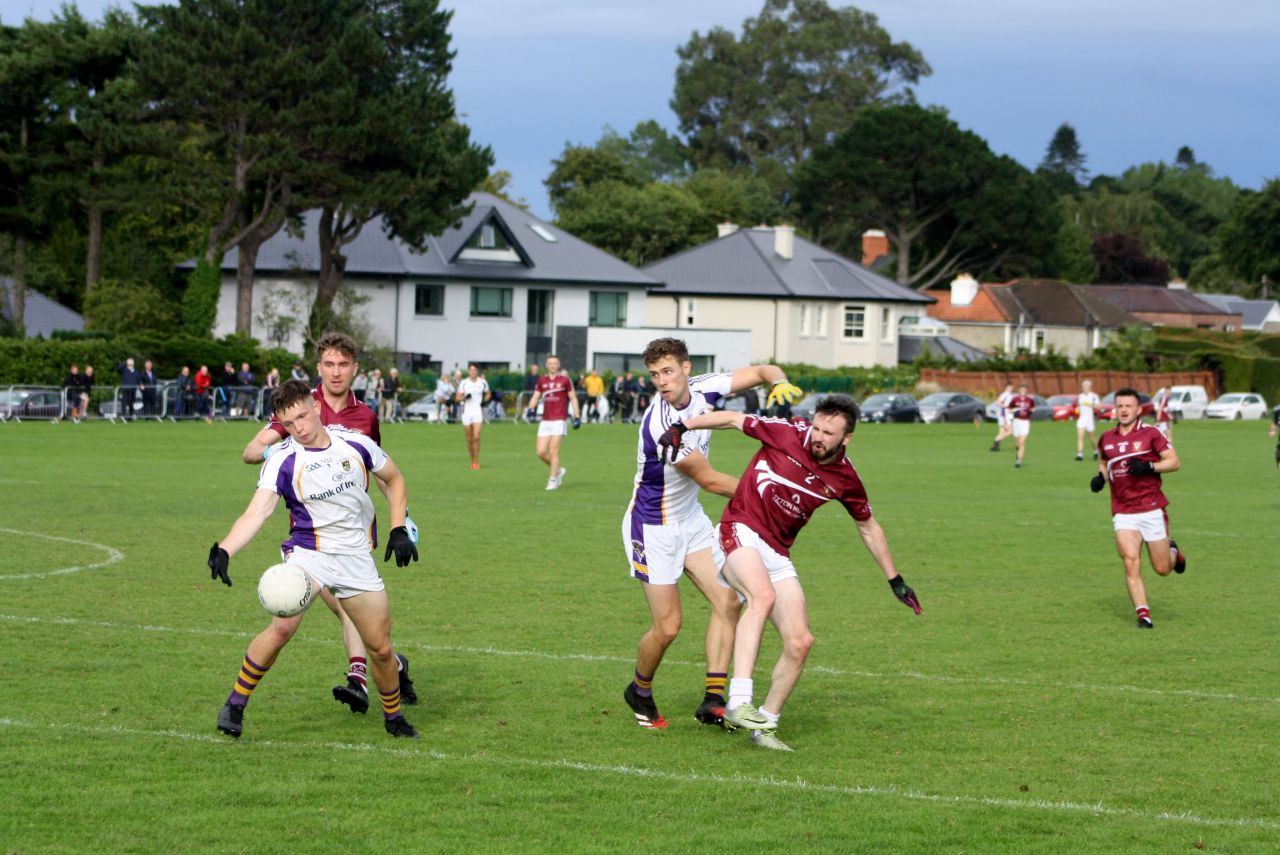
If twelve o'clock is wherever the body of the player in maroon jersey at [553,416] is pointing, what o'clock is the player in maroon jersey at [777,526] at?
the player in maroon jersey at [777,526] is roughly at 12 o'clock from the player in maroon jersey at [553,416].

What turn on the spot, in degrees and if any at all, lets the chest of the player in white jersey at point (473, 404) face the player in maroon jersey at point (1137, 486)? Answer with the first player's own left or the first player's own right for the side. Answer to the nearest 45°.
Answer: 0° — they already face them

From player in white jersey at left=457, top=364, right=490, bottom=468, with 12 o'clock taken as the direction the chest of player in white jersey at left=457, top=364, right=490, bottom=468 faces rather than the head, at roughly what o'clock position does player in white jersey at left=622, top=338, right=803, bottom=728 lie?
player in white jersey at left=622, top=338, right=803, bottom=728 is roughly at 12 o'clock from player in white jersey at left=457, top=364, right=490, bottom=468.

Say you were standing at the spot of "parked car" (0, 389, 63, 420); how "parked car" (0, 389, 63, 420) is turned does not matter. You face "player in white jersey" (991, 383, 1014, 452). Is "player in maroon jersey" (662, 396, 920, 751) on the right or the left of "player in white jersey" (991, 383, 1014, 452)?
right

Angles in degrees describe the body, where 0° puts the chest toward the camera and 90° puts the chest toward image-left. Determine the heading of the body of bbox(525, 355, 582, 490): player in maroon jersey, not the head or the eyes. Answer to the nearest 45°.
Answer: approximately 0°

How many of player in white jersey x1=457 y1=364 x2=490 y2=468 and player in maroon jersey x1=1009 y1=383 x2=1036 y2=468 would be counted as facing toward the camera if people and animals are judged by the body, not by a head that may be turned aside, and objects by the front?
2

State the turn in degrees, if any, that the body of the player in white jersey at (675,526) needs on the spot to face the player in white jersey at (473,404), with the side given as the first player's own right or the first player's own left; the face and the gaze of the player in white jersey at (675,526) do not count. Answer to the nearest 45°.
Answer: approximately 135° to the first player's own left
